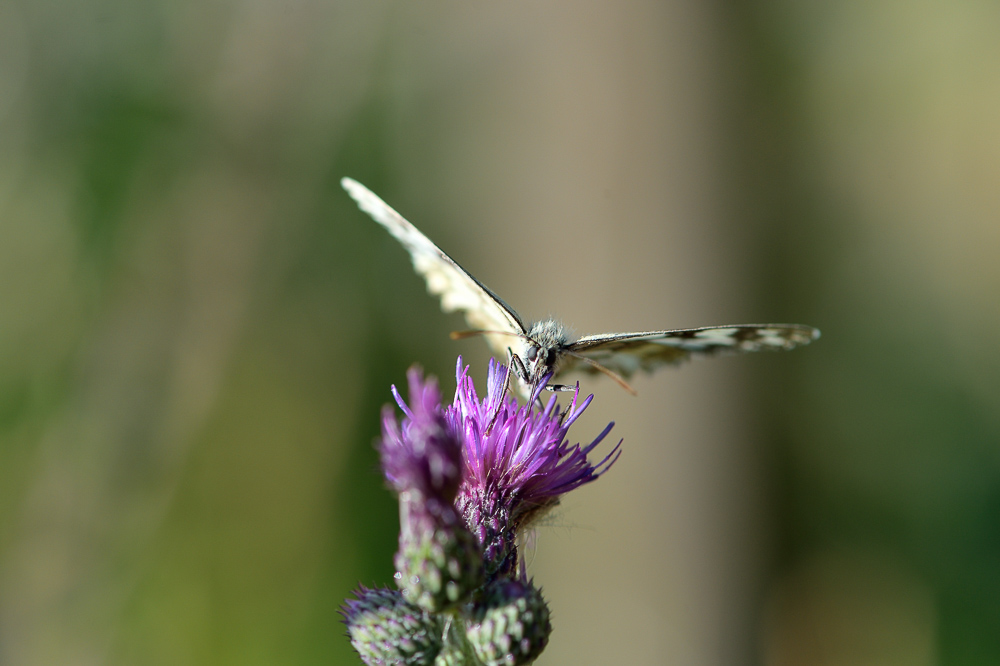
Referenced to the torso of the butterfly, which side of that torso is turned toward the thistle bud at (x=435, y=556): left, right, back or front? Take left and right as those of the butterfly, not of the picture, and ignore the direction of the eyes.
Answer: front

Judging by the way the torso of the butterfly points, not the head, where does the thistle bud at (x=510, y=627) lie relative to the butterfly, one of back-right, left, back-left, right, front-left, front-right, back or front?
front

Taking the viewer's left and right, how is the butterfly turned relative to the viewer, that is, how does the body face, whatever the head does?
facing the viewer

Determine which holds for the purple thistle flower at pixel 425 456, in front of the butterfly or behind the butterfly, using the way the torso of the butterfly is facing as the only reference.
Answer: in front

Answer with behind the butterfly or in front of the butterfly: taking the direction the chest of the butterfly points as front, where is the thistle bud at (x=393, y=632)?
in front
